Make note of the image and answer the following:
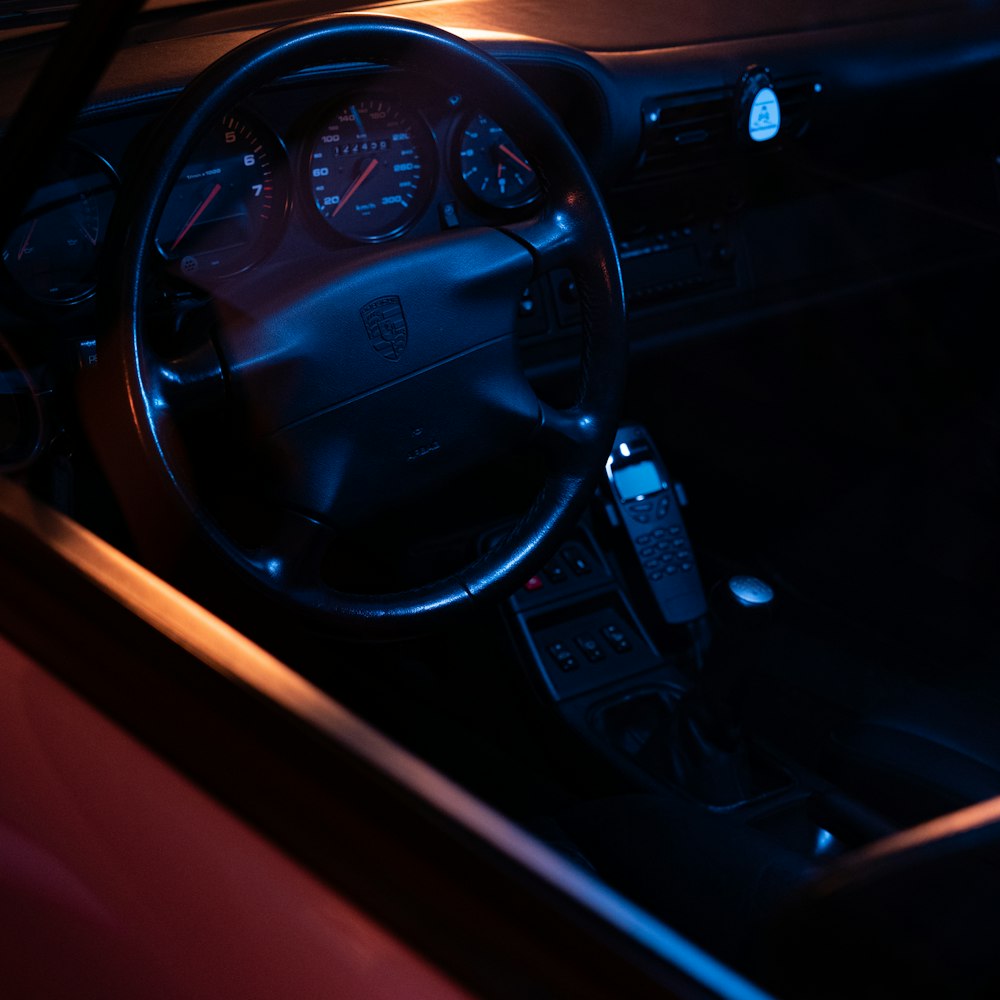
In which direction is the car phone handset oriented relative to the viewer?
toward the camera
